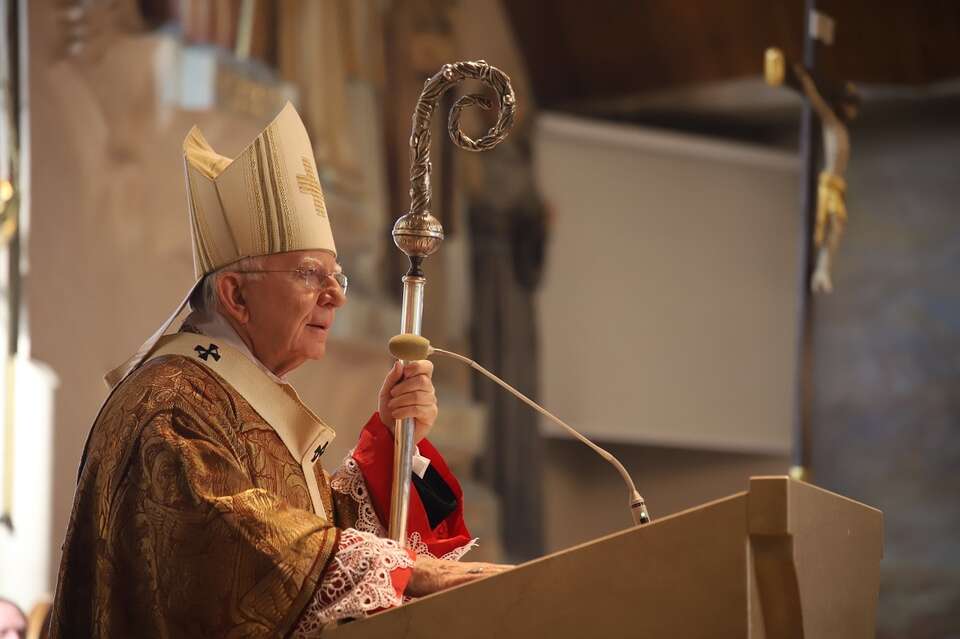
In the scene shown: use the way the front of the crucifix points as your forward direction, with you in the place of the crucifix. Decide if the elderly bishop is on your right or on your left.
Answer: on your right

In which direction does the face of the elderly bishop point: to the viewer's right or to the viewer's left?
to the viewer's right

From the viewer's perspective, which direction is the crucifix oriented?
to the viewer's right

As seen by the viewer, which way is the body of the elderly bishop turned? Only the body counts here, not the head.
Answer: to the viewer's right
